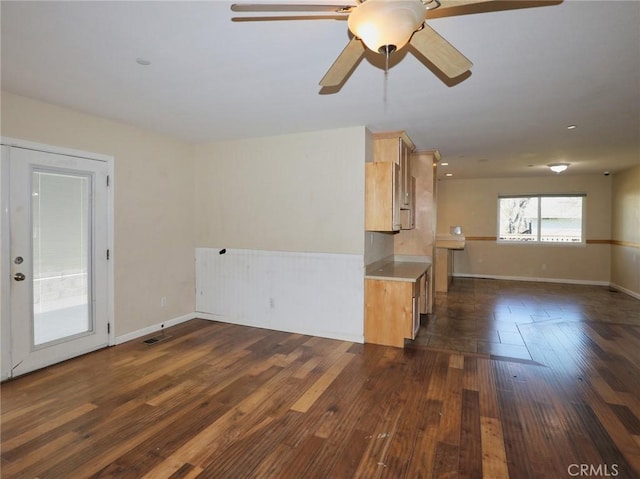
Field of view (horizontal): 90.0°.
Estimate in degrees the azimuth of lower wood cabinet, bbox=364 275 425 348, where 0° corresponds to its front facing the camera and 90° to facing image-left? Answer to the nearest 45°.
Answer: approximately 270°

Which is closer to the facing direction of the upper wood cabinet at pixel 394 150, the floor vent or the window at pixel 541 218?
the window

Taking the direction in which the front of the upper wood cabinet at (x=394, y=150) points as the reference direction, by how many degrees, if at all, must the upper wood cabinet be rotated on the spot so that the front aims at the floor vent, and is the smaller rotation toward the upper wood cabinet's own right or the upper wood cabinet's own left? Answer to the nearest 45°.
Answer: approximately 180°

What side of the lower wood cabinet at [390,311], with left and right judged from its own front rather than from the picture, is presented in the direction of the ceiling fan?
right

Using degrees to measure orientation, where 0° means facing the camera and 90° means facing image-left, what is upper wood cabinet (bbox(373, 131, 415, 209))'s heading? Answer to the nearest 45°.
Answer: approximately 270°

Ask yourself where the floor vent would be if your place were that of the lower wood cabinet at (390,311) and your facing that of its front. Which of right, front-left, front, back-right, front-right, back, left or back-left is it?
back

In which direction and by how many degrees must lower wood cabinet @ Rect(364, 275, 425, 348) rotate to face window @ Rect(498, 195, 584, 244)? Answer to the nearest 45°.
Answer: approximately 45° to its left

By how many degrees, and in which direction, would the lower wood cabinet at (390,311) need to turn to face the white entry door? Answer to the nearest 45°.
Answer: approximately 180°

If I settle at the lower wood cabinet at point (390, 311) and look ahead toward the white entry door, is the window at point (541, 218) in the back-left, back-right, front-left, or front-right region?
back-right

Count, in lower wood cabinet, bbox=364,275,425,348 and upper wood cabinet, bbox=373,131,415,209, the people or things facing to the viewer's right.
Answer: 2

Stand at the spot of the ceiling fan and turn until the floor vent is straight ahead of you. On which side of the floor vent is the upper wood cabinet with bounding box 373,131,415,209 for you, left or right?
right

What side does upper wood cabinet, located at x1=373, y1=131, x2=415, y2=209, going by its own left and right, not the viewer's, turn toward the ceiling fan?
right
